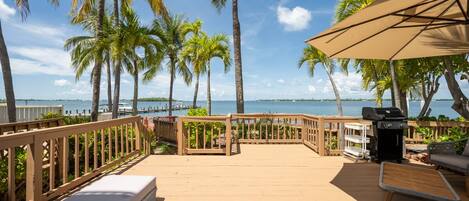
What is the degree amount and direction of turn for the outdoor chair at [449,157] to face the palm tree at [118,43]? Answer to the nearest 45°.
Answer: approximately 45° to its right

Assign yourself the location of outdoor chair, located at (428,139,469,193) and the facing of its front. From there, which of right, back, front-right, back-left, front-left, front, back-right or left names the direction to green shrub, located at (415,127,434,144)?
back-right

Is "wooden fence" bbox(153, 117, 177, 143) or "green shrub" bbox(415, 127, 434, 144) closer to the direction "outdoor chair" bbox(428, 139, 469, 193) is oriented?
the wooden fence

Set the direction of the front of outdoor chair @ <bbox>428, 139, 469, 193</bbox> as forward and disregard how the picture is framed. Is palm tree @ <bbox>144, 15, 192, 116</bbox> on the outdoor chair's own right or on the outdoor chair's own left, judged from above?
on the outdoor chair's own right

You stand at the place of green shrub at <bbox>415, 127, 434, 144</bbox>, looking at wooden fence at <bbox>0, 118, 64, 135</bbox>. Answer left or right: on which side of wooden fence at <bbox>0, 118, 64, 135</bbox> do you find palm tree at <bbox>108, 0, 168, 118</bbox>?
right

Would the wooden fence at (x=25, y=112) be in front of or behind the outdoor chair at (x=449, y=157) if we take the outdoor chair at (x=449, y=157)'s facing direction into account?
in front

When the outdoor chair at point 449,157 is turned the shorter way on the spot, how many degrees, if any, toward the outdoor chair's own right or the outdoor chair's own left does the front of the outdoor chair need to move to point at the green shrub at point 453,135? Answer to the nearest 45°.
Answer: approximately 135° to the outdoor chair's own right

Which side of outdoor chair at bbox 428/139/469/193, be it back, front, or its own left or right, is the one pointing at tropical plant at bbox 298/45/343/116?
right

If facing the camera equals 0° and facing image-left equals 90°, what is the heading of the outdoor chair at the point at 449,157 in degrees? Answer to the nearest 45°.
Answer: approximately 45°

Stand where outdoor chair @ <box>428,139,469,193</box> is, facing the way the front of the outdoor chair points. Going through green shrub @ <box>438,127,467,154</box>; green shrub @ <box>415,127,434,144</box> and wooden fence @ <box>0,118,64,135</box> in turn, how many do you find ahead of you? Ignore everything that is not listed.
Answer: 1
